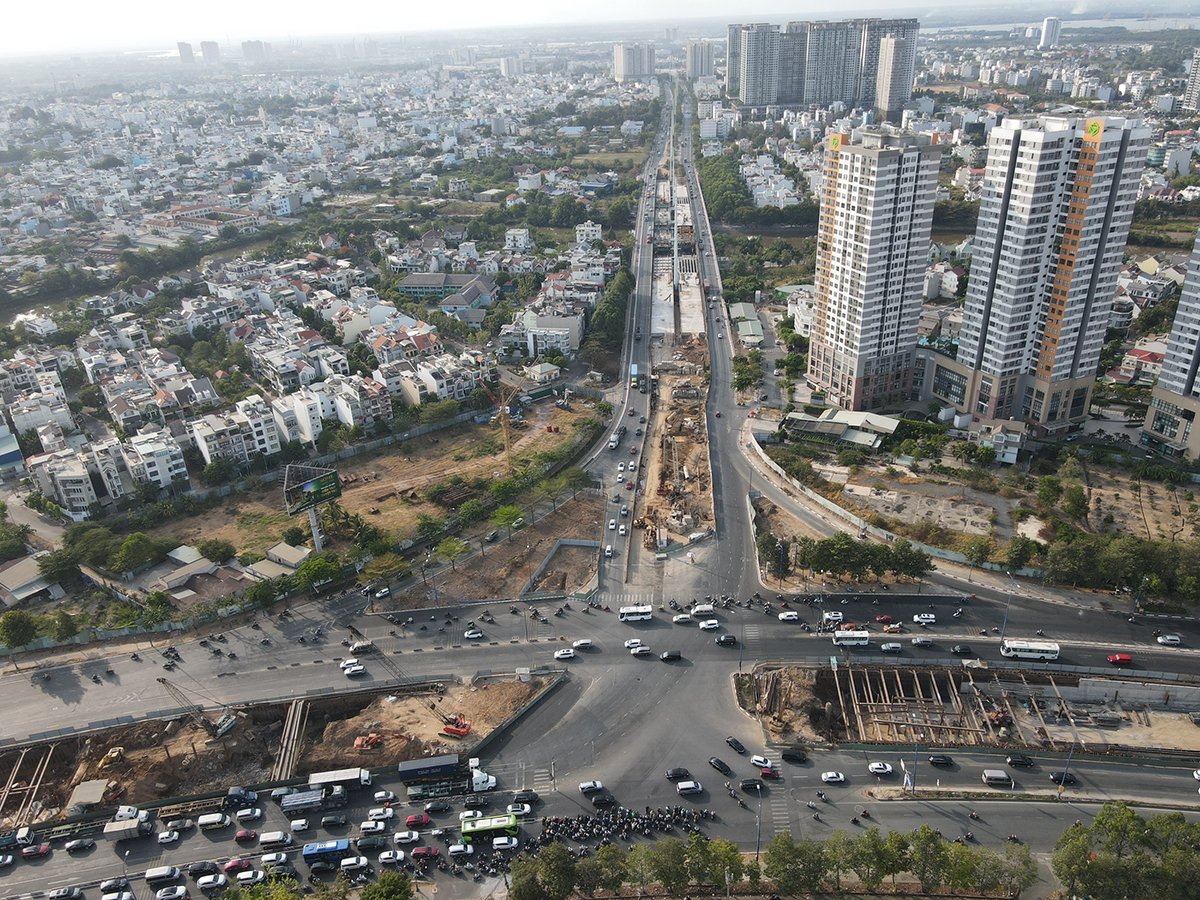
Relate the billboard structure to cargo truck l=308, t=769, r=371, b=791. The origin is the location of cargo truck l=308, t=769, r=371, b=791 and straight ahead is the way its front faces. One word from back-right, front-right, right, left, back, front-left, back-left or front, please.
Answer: left

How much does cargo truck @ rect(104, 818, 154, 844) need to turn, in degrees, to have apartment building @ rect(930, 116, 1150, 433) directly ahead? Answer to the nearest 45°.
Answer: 0° — it already faces it

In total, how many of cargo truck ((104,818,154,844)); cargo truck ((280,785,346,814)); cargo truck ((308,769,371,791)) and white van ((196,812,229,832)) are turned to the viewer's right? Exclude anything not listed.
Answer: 4

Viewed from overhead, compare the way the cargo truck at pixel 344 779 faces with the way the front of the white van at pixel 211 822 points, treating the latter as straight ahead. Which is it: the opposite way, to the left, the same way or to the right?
the same way

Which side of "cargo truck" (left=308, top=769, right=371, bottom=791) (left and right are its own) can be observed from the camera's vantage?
right

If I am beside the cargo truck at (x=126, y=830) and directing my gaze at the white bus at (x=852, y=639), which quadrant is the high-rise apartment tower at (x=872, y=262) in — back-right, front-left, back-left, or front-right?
front-left

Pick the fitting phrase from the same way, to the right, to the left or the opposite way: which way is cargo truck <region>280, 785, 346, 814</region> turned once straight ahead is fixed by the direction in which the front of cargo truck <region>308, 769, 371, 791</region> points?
the same way

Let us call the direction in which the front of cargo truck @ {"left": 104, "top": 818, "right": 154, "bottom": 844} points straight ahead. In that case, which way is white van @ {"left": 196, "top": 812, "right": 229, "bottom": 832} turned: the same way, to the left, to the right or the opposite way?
the same way

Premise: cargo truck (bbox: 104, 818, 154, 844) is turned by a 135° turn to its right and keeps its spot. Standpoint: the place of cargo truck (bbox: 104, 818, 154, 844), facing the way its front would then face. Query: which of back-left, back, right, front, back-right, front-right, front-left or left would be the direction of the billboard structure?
back

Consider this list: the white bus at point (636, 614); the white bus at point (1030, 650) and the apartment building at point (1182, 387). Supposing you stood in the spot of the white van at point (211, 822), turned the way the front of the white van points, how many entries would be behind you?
0

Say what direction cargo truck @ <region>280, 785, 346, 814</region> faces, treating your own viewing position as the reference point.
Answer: facing to the right of the viewer

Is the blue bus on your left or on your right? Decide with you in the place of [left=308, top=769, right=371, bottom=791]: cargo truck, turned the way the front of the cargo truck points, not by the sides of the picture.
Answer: on your right

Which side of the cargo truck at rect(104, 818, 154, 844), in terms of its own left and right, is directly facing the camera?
right

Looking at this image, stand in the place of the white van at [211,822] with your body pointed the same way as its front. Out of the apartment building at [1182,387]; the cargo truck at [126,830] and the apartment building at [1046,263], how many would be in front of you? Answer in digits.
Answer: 2

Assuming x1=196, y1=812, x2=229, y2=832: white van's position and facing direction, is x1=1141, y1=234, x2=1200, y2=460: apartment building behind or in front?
in front

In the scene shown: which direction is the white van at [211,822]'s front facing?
to the viewer's right

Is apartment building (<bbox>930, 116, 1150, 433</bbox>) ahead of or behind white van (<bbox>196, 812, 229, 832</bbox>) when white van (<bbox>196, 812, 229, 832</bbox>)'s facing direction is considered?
ahead
